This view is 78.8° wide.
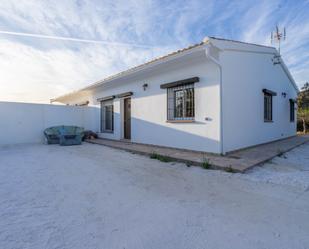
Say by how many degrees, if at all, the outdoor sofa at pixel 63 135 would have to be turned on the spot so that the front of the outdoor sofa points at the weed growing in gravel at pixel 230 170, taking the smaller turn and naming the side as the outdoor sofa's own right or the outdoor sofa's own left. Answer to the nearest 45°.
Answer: approximately 45° to the outdoor sofa's own left

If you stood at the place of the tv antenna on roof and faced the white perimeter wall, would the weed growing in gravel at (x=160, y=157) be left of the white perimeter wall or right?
left

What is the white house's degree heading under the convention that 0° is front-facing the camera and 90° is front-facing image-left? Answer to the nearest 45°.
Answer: approximately 45°

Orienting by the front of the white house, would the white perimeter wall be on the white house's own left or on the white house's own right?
on the white house's own right

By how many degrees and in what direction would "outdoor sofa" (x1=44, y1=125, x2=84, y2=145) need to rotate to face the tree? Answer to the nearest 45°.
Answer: approximately 90° to its left

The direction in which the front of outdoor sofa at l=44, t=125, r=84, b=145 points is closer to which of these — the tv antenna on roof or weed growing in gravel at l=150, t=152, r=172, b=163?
the weed growing in gravel

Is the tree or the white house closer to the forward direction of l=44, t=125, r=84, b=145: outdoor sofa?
the white house

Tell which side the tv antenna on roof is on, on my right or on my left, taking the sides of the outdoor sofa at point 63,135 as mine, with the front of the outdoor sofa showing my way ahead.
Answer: on my left

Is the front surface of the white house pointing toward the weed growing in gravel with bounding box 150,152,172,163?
yes
